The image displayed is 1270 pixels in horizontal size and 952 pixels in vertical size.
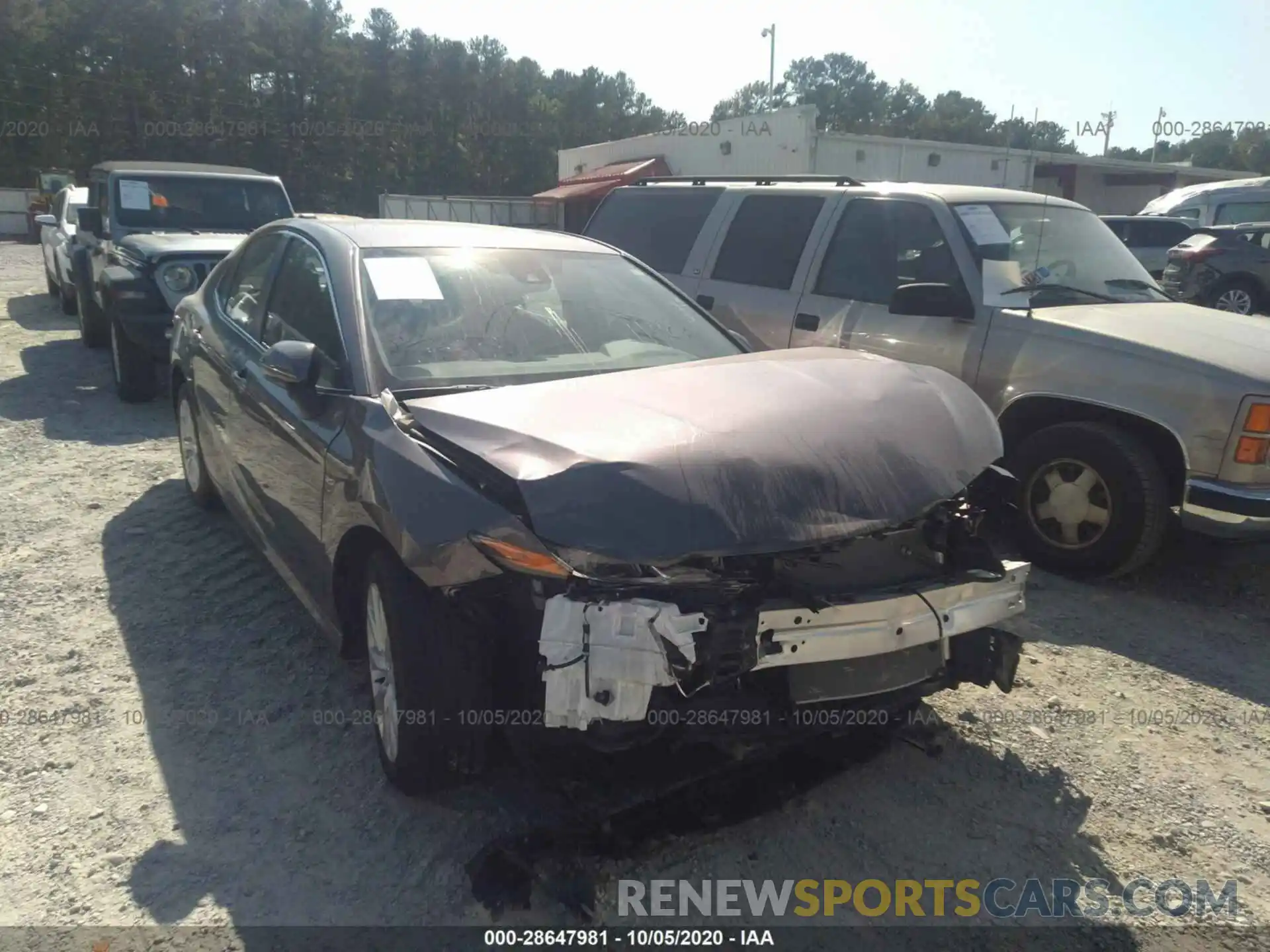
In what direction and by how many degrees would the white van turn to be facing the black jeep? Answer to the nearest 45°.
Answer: approximately 45° to its left

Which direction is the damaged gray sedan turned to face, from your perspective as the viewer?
facing the viewer and to the right of the viewer

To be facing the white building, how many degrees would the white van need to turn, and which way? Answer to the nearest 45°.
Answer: approximately 45° to its right

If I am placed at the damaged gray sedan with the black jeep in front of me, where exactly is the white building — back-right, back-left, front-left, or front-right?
front-right

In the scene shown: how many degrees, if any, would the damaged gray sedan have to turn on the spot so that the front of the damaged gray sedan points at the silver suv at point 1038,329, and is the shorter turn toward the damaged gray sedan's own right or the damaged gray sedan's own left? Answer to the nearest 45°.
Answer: approximately 90° to the damaged gray sedan's own left

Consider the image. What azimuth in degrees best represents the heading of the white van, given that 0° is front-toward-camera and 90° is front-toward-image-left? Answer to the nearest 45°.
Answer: approximately 90°

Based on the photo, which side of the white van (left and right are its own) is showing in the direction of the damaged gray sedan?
left

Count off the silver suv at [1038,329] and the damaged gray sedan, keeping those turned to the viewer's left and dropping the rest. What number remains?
0

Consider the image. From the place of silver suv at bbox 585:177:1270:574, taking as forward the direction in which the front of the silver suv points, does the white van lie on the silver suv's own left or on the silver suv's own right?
on the silver suv's own left

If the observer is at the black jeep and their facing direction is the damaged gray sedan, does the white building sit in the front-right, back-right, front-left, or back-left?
back-left

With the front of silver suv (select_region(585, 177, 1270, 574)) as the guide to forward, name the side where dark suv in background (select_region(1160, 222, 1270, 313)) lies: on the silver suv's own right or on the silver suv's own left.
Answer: on the silver suv's own left

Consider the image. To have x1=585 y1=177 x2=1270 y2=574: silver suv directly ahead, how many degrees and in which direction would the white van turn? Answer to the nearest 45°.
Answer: approximately 90° to its left
